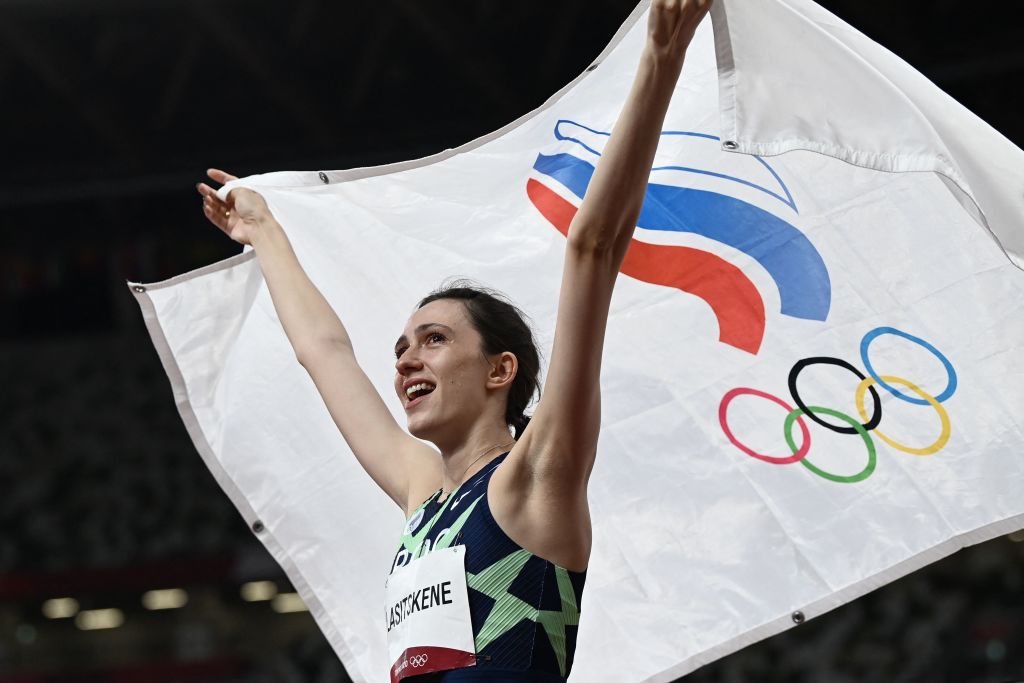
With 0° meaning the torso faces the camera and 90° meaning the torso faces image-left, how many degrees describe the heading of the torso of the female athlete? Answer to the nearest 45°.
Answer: approximately 45°

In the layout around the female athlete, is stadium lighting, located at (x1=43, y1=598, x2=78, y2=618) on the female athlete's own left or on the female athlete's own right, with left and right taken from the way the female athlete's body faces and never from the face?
on the female athlete's own right

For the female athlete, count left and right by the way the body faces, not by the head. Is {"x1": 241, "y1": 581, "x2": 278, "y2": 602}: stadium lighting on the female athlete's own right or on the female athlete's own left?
on the female athlete's own right

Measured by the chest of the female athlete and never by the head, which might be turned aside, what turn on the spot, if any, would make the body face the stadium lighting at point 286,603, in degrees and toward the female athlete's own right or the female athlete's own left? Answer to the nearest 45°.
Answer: approximately 135° to the female athlete's own right

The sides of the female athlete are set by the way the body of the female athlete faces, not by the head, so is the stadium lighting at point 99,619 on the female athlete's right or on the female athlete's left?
on the female athlete's right

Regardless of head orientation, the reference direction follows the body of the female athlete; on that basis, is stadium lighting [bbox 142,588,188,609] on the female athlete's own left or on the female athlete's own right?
on the female athlete's own right
